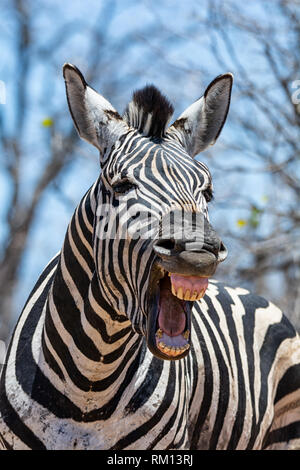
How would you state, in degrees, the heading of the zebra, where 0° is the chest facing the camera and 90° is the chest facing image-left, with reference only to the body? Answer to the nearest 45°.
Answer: approximately 45°
